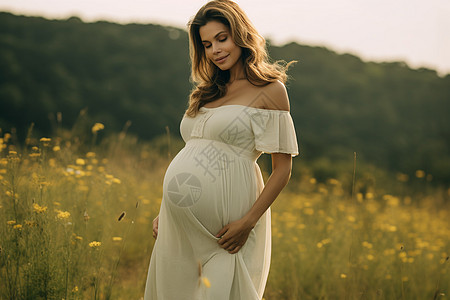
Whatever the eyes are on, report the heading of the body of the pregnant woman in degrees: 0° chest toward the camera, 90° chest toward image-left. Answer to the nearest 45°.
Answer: approximately 45°
